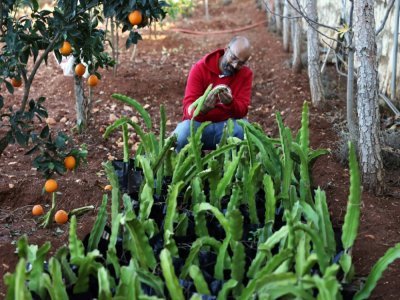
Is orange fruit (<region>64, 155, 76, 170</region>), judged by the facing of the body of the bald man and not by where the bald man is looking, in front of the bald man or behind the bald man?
in front

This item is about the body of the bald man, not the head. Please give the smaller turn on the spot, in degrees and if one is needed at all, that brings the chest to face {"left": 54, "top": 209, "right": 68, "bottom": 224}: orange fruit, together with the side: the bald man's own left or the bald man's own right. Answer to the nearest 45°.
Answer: approximately 45° to the bald man's own right

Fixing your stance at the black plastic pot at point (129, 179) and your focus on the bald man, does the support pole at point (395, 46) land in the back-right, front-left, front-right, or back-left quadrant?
front-right

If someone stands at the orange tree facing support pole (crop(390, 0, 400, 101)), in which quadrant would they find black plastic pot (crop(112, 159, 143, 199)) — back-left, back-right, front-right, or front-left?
front-right

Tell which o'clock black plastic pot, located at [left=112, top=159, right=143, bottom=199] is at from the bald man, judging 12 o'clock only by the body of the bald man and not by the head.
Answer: The black plastic pot is roughly at 1 o'clock from the bald man.

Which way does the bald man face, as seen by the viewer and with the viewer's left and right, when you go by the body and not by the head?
facing the viewer

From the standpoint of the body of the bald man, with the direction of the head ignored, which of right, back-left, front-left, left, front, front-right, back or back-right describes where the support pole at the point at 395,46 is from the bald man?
back-left

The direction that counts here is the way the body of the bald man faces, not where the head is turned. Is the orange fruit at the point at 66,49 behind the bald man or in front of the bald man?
in front
